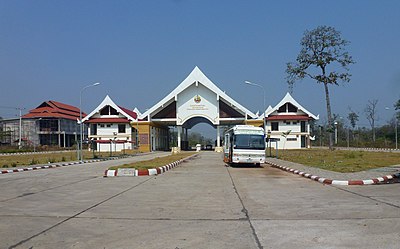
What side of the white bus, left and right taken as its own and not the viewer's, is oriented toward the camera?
front
